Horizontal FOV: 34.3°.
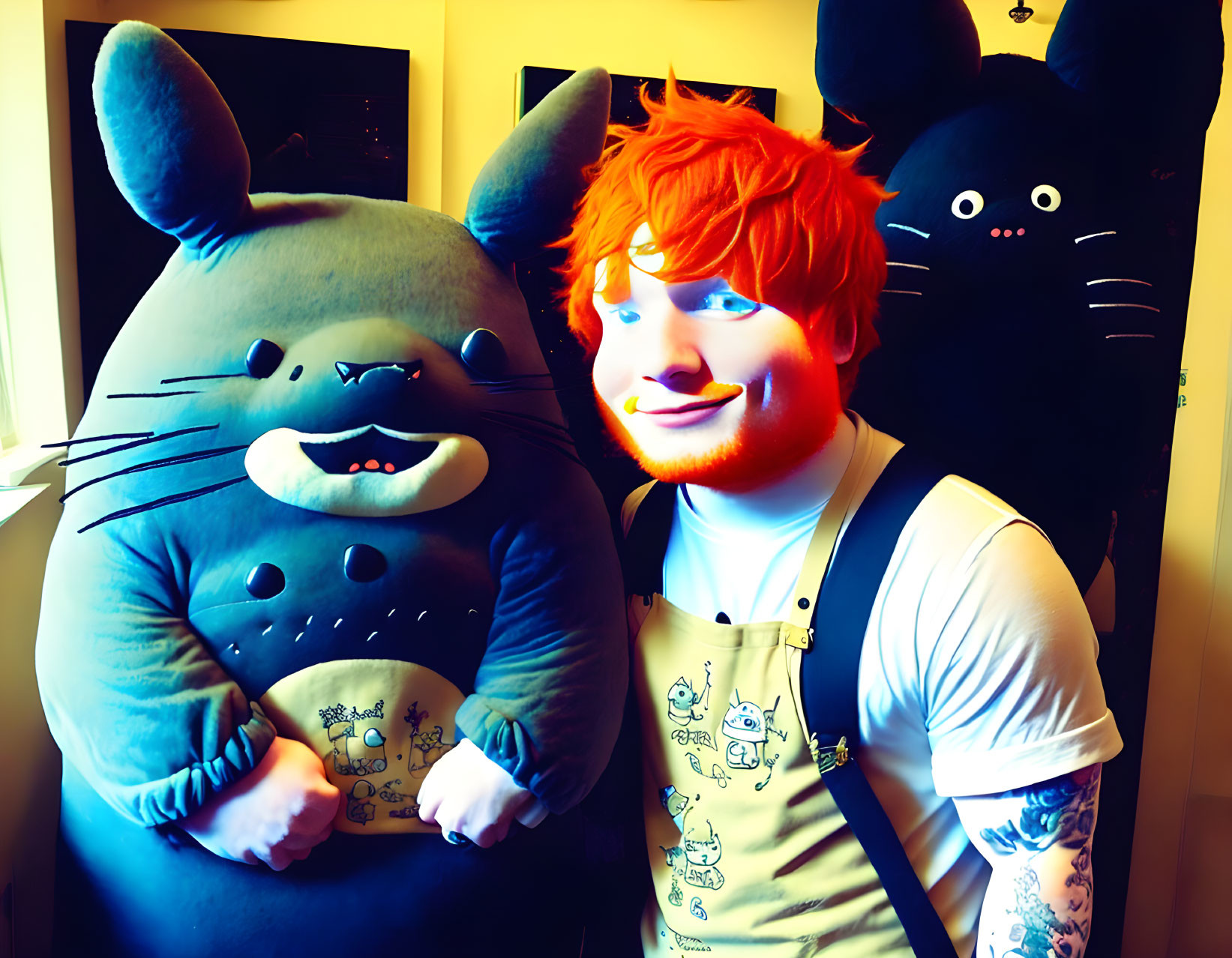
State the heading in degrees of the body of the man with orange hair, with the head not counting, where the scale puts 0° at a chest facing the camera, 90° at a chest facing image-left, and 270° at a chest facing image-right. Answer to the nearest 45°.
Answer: approximately 45°
